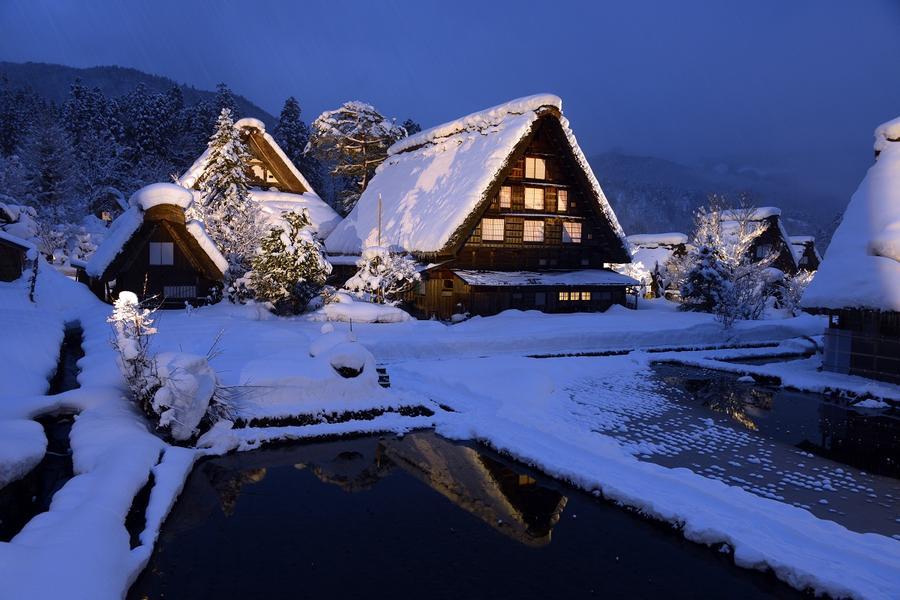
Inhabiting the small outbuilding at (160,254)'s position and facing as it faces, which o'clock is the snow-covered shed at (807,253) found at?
The snow-covered shed is roughly at 9 o'clock from the small outbuilding.

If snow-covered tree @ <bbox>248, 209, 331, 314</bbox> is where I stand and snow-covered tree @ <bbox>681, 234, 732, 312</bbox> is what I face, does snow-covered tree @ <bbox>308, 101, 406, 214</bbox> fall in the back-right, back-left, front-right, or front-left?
front-left

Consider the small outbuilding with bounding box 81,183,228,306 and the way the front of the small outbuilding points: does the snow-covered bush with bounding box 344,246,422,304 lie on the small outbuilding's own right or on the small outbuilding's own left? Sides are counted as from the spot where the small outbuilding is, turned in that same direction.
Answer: on the small outbuilding's own left

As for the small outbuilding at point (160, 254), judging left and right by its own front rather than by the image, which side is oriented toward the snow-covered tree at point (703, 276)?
left

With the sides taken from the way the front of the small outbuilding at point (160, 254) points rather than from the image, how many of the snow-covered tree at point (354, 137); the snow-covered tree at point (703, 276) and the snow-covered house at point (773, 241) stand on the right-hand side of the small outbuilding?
0

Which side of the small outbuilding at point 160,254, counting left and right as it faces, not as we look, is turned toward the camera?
front

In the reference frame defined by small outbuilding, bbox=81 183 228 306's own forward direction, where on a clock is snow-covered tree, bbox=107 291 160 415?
The snow-covered tree is roughly at 12 o'clock from the small outbuilding.

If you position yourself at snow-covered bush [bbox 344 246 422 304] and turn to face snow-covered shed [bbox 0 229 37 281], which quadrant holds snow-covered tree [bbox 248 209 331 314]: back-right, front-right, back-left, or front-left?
front-left

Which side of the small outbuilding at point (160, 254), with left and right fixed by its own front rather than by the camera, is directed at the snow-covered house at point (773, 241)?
left

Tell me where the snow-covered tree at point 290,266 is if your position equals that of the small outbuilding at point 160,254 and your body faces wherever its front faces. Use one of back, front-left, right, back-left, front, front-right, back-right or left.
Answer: front-left

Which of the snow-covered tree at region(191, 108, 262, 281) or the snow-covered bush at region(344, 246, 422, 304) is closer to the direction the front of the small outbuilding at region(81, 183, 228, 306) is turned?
the snow-covered bush

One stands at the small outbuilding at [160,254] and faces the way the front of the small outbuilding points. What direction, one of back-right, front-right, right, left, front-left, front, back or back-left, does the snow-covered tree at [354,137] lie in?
back-left

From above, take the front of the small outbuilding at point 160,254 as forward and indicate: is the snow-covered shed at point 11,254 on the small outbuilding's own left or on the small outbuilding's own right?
on the small outbuilding's own right

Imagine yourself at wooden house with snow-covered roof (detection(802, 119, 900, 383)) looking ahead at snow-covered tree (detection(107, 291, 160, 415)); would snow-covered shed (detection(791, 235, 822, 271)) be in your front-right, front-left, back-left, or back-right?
back-right

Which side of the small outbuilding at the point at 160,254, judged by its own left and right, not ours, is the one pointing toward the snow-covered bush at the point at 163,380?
front
